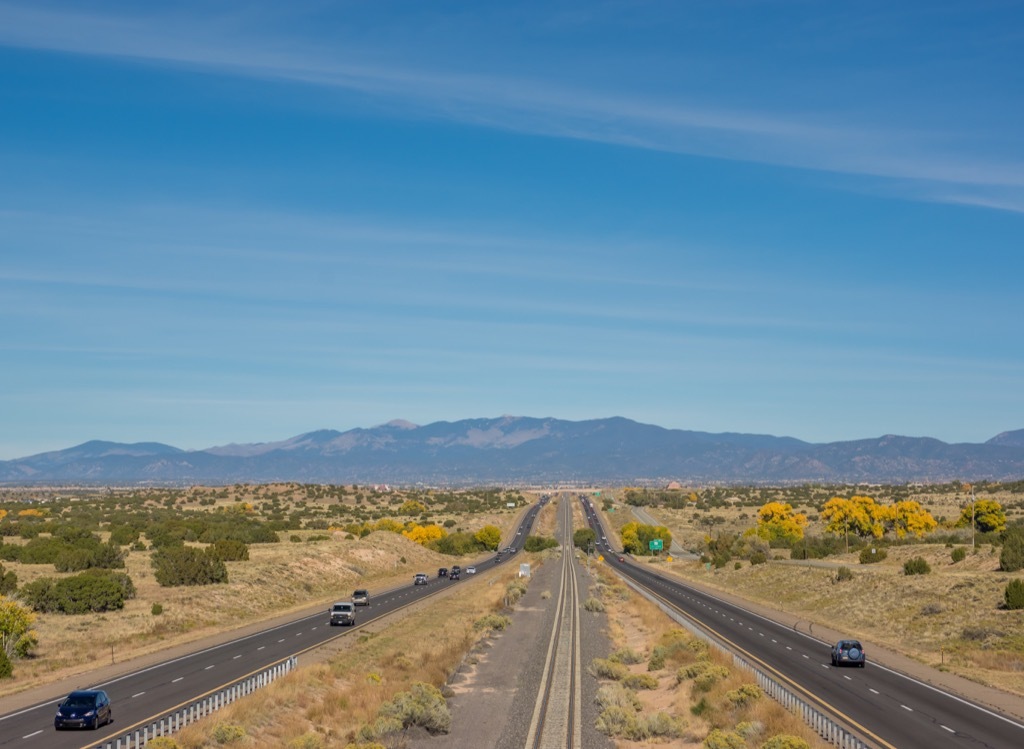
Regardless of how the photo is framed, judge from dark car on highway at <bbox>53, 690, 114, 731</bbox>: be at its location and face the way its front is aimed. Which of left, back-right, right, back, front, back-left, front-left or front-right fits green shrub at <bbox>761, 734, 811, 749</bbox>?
left

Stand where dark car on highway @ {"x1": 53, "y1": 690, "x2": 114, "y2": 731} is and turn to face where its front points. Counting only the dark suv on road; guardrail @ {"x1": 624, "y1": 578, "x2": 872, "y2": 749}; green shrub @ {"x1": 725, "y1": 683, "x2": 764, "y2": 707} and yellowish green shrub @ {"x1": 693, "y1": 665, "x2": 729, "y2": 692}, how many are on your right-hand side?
0

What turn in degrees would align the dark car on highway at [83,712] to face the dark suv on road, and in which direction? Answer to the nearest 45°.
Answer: approximately 135° to its left

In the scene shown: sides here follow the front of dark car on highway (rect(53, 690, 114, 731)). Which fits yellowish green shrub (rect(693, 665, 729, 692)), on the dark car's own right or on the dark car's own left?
on the dark car's own left

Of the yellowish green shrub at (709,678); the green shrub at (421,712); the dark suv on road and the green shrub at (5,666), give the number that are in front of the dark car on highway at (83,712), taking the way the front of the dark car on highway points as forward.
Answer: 0

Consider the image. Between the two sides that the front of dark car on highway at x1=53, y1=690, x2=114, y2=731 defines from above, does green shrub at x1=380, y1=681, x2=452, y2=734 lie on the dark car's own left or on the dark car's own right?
on the dark car's own left

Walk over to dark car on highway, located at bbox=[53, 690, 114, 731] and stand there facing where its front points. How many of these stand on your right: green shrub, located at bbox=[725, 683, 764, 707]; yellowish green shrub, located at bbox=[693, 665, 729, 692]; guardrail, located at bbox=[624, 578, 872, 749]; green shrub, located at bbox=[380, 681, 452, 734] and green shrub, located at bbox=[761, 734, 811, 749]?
0

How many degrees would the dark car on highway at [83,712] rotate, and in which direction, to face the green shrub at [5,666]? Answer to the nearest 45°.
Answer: approximately 135° to its right

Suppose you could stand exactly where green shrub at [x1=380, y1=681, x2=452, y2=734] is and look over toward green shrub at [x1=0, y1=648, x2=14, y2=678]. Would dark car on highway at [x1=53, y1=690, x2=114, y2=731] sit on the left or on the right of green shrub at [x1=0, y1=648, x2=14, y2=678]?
left

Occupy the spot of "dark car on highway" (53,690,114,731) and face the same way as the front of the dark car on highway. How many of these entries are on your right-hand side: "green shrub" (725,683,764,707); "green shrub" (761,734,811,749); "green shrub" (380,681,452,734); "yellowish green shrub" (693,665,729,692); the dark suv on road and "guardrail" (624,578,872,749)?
0

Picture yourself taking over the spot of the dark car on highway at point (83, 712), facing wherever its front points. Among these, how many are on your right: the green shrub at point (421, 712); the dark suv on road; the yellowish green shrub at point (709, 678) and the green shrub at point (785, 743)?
0

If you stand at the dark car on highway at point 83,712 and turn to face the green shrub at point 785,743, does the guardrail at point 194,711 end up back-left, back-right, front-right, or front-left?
front-left

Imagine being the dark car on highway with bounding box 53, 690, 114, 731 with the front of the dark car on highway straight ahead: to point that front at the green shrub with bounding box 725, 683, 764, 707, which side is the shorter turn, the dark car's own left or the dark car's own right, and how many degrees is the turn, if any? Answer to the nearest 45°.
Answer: approximately 135° to the dark car's own left

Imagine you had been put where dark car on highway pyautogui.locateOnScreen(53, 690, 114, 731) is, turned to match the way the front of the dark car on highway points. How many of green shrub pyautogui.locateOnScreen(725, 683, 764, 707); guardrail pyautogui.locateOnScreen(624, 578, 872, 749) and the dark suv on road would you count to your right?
0

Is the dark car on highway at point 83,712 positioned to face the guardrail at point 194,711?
no
